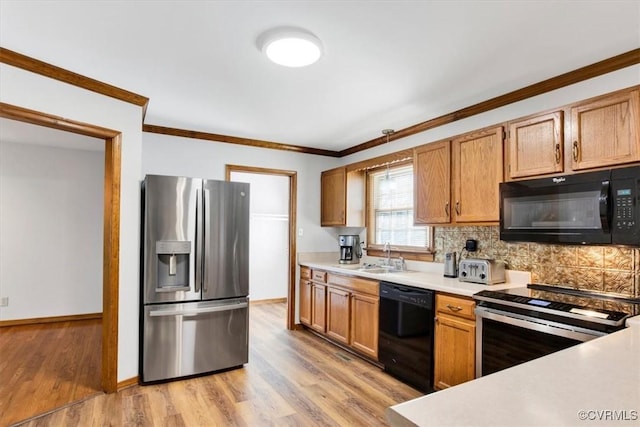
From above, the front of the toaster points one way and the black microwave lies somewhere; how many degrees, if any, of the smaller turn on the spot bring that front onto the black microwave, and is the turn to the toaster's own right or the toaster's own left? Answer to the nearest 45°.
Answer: approximately 90° to the toaster's own left

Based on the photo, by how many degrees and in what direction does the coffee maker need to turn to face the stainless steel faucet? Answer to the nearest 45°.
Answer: approximately 90° to its left

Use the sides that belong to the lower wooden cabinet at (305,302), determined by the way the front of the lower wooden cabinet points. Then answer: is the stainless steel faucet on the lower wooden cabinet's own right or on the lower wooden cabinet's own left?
on the lower wooden cabinet's own left

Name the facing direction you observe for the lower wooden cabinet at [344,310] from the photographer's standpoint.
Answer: facing the viewer and to the left of the viewer

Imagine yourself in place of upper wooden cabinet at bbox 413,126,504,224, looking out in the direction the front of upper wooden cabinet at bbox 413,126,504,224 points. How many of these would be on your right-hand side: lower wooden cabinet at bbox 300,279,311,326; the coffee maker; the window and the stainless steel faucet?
4

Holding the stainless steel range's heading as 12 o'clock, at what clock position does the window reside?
The window is roughly at 3 o'clock from the stainless steel range.

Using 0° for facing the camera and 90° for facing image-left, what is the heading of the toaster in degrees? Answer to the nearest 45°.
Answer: approximately 45°

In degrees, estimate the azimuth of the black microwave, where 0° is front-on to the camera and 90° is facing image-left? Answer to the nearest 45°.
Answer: approximately 45°

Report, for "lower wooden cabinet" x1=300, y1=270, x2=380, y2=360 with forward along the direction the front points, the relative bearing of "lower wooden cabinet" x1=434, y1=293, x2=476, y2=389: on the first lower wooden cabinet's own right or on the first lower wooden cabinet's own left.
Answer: on the first lower wooden cabinet's own left

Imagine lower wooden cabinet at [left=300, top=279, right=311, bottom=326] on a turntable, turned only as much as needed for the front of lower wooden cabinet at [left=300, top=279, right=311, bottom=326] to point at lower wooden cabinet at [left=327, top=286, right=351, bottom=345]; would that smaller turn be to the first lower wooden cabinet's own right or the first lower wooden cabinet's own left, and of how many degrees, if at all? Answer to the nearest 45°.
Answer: approximately 90° to the first lower wooden cabinet's own left
